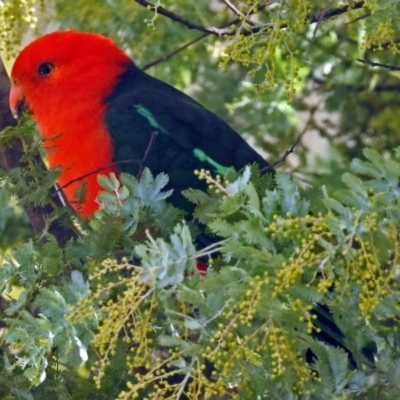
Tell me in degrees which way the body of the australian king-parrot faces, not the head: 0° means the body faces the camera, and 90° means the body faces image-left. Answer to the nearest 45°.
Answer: approximately 90°
